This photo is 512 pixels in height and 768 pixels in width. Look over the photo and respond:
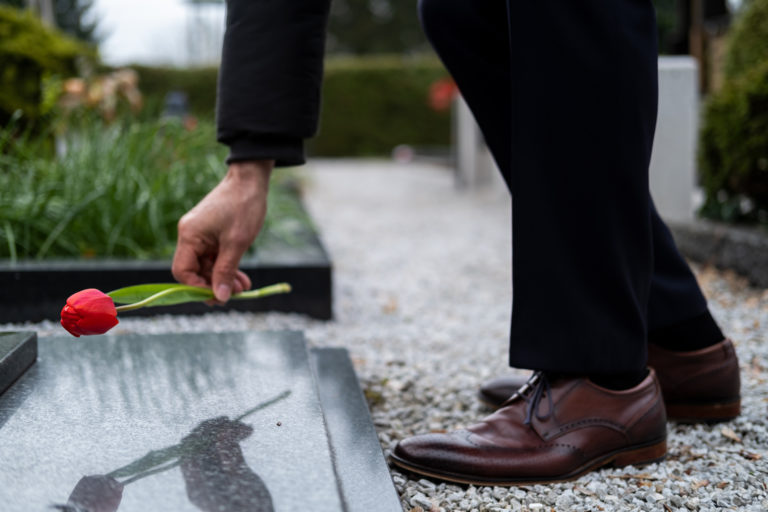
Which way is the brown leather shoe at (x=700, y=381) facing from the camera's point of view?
to the viewer's left

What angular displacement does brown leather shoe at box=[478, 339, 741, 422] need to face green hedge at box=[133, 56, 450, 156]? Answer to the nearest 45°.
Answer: approximately 90° to its right

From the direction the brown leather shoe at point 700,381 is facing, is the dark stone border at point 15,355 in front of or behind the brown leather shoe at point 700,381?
in front

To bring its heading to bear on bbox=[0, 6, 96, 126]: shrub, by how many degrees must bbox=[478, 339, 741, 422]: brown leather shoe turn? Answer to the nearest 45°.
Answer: approximately 45° to its right

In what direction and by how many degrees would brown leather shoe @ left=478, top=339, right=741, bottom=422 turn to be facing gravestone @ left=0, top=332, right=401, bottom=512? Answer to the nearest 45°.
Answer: approximately 45° to its left

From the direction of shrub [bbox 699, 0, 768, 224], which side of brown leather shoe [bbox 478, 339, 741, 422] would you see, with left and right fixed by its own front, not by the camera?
right

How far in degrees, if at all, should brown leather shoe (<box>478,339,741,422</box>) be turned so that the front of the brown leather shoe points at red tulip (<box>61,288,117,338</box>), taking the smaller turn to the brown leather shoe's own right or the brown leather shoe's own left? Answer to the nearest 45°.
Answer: approximately 45° to the brown leather shoe's own left

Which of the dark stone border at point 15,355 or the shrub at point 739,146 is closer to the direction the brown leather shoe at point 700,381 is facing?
the dark stone border

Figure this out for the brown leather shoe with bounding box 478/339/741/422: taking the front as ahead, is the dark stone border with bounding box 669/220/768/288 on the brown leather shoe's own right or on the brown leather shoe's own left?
on the brown leather shoe's own right
